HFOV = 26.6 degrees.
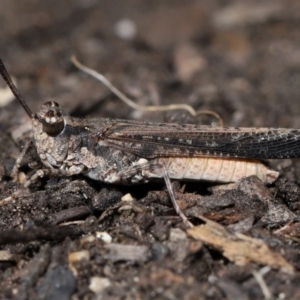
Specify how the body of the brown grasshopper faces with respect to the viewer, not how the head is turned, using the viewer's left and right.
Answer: facing to the left of the viewer
